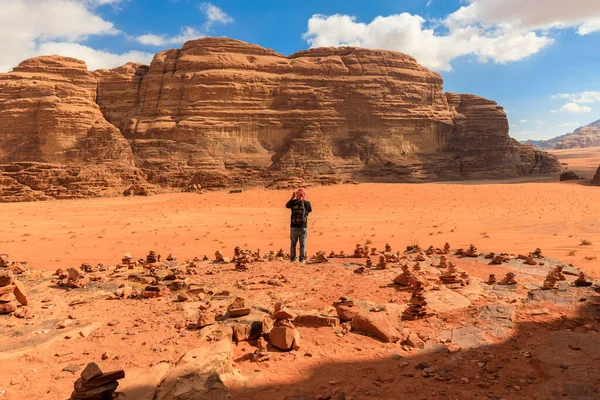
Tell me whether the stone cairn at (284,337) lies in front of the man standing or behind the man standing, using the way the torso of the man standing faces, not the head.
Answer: behind

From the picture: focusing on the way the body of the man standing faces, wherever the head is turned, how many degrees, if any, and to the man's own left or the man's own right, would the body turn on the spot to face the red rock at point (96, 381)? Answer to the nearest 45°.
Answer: approximately 180°

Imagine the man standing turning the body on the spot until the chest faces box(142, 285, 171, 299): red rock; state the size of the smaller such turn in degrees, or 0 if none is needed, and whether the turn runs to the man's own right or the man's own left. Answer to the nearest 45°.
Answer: approximately 135° to the man's own left

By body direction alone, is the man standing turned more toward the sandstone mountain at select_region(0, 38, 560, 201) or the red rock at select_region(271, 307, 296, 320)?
the sandstone mountain

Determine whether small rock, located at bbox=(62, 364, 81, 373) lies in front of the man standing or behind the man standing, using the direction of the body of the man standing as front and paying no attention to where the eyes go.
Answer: behind

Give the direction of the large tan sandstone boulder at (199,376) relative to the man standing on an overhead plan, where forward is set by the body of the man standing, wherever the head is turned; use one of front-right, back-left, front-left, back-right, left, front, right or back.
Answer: back

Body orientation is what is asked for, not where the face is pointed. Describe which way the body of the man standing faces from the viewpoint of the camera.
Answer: away from the camera

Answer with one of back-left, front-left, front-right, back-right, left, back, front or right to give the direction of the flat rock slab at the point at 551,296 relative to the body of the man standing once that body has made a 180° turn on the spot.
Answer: front-left

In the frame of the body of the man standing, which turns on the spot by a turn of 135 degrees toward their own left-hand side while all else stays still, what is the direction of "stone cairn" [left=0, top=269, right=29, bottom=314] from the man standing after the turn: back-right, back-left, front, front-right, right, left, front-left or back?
front

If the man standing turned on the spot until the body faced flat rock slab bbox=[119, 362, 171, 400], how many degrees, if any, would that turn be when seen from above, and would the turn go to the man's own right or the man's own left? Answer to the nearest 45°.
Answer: approximately 180°

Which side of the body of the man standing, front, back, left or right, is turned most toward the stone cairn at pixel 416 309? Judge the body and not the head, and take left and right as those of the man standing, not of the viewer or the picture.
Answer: back

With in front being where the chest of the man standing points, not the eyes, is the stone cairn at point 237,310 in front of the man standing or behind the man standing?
behind

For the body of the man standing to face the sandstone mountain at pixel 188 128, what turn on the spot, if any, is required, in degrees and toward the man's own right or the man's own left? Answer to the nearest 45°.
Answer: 0° — they already face it
